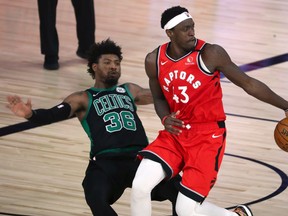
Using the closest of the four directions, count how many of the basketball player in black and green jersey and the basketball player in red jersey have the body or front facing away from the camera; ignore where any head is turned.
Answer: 0

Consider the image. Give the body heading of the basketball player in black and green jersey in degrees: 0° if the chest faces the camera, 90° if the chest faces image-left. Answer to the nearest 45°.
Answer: approximately 315°

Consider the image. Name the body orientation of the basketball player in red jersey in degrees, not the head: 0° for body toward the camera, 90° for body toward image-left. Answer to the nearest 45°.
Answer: approximately 45°

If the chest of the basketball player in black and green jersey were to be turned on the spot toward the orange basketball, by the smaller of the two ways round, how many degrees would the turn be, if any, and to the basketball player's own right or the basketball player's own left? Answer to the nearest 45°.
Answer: approximately 45° to the basketball player's own left

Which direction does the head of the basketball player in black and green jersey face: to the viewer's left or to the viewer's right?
to the viewer's right
